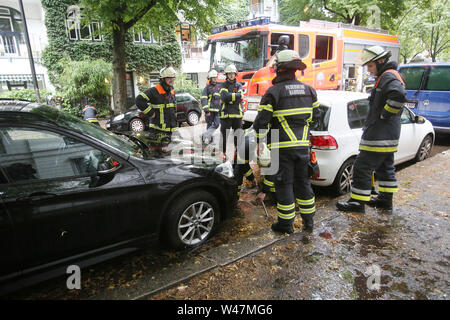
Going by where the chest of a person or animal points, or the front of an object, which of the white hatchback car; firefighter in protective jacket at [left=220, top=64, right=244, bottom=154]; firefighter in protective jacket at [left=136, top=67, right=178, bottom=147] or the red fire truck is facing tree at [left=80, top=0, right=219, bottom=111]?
the red fire truck

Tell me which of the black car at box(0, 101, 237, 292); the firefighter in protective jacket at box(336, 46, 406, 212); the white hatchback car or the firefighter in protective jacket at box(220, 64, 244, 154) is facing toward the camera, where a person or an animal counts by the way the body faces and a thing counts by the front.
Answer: the firefighter in protective jacket at box(220, 64, 244, 154)

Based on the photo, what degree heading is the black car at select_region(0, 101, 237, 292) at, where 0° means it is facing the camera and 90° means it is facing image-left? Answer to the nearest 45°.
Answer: approximately 225°

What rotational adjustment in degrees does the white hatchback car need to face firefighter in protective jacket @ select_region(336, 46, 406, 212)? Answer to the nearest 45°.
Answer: approximately 90° to its right

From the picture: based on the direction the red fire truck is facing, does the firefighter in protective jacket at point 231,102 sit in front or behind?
in front

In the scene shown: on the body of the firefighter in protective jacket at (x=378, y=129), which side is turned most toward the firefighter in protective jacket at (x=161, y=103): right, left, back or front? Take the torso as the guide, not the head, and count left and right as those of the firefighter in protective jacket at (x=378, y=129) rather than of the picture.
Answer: front

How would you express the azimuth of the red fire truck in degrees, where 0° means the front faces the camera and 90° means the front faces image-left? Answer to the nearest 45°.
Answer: approximately 45°

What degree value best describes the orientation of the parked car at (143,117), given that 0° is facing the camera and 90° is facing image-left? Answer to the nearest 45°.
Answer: approximately 45°

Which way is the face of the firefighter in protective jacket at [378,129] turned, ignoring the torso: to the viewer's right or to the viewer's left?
to the viewer's left

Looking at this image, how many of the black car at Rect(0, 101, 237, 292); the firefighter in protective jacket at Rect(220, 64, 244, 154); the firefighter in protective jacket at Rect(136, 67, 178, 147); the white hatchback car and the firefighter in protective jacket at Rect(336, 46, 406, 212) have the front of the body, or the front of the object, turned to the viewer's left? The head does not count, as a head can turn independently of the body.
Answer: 1

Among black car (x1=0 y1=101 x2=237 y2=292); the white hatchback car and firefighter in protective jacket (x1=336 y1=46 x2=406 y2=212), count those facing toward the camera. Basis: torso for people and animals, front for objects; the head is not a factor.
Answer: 0

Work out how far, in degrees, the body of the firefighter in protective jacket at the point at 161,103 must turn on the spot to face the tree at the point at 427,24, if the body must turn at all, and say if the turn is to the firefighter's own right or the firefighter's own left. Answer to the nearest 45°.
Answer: approximately 90° to the firefighter's own left

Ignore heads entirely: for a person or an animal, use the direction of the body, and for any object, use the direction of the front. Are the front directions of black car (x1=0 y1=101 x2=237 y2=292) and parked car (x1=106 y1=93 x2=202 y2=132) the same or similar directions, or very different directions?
very different directions

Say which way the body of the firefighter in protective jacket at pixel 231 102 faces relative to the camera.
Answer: toward the camera

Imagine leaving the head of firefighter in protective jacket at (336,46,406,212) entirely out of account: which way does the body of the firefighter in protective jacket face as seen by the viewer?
to the viewer's left

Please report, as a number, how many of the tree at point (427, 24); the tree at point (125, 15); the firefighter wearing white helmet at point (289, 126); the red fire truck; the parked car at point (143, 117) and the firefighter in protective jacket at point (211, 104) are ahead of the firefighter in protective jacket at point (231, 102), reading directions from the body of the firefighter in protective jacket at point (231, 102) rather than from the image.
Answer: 1

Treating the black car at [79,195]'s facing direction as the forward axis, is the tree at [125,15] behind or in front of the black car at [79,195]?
in front
